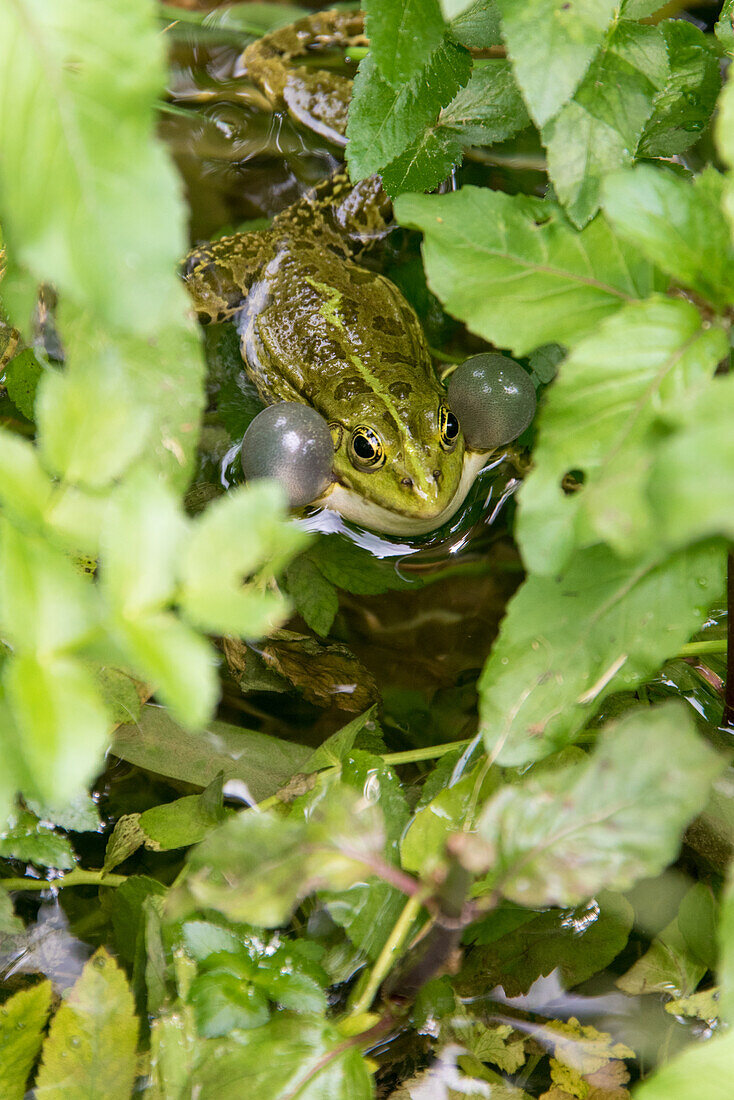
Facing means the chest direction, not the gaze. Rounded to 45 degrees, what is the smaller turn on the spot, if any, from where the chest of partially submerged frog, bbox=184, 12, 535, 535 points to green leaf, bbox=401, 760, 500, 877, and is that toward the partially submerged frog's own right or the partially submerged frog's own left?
approximately 45° to the partially submerged frog's own right

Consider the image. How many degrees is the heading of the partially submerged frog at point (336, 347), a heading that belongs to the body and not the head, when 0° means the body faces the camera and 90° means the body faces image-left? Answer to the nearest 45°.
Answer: approximately 315°
